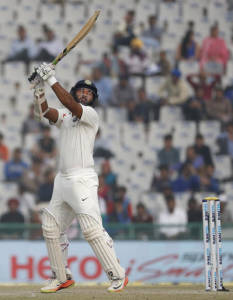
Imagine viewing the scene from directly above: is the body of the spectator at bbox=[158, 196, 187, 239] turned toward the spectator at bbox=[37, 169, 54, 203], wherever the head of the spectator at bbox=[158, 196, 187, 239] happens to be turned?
no

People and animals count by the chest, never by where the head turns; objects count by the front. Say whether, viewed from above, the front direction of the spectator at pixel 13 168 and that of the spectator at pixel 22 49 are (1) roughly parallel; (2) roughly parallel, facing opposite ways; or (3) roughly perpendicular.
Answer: roughly parallel

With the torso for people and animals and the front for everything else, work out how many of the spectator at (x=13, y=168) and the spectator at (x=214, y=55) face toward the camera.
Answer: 2

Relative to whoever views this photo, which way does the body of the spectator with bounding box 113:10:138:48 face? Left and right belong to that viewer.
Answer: facing the viewer and to the left of the viewer

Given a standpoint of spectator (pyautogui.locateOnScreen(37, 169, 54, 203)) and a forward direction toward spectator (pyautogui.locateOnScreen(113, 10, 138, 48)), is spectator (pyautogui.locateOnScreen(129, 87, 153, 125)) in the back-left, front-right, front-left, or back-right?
front-right

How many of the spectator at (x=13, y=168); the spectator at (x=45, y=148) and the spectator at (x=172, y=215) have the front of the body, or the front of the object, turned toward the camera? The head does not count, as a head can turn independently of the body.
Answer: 3

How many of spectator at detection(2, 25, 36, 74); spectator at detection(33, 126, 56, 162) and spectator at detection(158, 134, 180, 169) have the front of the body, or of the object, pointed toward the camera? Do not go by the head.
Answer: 3

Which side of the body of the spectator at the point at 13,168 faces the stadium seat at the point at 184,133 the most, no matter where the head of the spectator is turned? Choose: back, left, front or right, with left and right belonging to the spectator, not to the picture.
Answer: left

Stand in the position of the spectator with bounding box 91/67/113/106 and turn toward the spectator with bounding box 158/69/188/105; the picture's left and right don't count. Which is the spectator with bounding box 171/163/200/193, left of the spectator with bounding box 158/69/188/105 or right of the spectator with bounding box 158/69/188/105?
right

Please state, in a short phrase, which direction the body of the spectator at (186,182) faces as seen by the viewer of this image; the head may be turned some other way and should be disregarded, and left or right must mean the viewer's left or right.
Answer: facing the viewer

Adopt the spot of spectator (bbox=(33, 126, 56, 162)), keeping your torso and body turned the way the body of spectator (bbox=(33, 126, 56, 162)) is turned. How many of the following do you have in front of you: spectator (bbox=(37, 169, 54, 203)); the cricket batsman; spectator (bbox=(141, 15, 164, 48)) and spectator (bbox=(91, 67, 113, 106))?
2

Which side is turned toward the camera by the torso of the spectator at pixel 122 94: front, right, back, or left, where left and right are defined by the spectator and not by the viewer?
front

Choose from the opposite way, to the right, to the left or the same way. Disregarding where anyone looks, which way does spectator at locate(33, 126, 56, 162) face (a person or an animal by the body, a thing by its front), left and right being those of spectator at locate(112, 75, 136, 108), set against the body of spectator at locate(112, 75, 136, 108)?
the same way

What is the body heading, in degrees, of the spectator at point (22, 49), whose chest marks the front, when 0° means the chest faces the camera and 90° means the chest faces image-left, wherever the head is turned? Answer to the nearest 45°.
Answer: approximately 0°

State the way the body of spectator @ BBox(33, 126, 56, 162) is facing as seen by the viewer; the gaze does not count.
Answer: toward the camera
